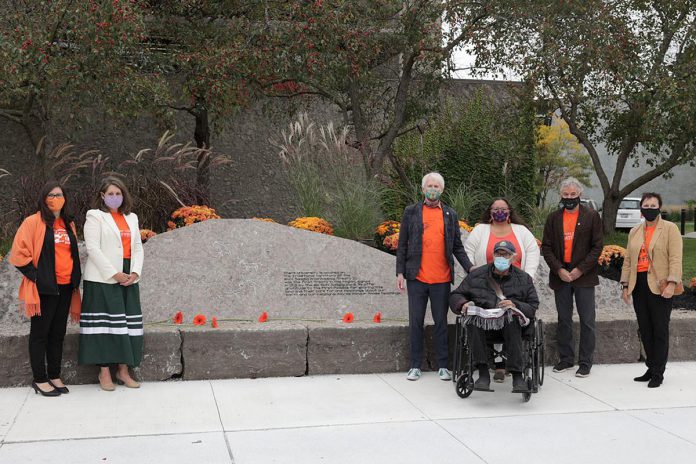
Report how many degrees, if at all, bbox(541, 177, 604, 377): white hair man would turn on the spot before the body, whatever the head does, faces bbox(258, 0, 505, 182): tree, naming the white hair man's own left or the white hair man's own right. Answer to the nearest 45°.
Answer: approximately 135° to the white hair man's own right

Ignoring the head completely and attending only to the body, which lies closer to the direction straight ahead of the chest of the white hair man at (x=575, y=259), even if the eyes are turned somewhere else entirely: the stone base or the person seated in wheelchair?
the person seated in wheelchair

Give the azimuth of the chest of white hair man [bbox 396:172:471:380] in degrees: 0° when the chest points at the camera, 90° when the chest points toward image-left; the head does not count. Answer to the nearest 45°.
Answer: approximately 0°

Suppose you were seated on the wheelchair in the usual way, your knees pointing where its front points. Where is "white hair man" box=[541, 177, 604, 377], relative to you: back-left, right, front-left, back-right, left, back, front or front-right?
back-left

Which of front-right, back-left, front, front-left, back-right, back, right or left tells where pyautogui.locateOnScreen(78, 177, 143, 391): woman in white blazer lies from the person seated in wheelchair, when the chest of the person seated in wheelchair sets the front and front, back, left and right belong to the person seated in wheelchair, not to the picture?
right

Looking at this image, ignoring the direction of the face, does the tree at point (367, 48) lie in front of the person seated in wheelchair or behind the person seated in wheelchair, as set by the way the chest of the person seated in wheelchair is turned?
behind
